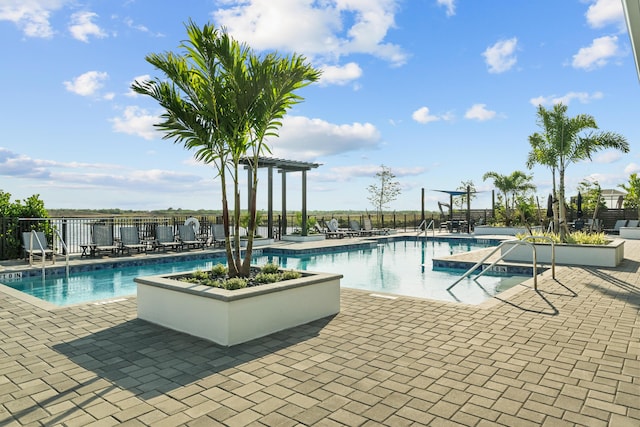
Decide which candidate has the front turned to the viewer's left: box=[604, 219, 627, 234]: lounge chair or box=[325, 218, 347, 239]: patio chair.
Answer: the lounge chair

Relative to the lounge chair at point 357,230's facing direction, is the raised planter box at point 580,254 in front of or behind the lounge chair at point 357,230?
in front

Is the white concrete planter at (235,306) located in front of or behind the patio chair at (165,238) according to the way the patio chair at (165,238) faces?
in front

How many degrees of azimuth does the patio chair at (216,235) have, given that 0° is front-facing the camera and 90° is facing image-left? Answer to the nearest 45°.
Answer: approximately 315°

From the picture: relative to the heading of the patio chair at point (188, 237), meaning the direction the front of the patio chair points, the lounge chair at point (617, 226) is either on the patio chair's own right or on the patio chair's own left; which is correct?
on the patio chair's own left

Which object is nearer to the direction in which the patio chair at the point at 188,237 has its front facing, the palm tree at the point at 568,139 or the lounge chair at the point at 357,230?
the palm tree

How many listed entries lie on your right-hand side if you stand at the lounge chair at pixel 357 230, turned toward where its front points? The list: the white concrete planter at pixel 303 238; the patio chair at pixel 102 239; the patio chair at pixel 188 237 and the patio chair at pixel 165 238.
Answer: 4

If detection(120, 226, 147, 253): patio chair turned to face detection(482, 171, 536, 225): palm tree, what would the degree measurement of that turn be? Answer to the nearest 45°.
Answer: approximately 45° to its left

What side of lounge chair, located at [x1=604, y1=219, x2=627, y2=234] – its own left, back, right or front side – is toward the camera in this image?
left

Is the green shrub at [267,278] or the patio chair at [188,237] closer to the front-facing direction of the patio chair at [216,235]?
the green shrub

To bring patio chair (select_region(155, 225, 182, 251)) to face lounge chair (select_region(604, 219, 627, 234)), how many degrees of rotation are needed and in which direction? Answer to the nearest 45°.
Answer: approximately 45° to its left
